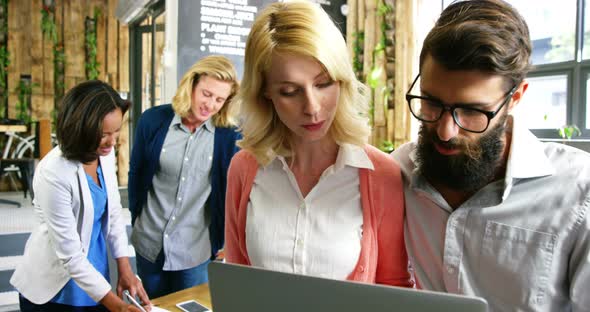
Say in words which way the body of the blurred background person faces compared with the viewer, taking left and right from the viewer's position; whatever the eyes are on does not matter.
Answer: facing the viewer

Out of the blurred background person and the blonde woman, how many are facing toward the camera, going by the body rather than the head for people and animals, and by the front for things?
2

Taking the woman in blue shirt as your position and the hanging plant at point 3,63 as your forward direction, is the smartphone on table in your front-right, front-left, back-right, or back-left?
back-right

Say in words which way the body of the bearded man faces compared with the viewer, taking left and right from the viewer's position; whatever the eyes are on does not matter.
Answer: facing the viewer and to the left of the viewer

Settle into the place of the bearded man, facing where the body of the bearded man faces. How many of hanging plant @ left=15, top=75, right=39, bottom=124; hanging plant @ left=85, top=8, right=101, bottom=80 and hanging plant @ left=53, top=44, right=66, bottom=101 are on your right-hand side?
3

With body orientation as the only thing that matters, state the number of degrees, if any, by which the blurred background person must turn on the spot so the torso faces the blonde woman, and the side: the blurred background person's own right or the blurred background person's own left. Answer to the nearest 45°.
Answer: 0° — they already face them

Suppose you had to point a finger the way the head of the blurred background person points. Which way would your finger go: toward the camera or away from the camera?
toward the camera

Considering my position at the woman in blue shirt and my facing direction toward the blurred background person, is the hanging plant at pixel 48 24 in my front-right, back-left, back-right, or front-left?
front-left

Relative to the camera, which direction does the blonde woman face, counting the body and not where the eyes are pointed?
toward the camera

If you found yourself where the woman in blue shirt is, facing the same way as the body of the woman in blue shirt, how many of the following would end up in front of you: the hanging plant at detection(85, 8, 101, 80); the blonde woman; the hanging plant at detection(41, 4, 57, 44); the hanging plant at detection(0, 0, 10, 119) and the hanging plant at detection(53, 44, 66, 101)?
1

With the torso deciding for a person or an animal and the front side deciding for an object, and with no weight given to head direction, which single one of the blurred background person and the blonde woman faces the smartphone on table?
the blurred background person

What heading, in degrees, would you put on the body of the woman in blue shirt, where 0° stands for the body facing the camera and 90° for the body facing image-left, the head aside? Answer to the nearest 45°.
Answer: approximately 315°

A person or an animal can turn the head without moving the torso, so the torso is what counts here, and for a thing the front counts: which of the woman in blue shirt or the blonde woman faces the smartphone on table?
the woman in blue shirt

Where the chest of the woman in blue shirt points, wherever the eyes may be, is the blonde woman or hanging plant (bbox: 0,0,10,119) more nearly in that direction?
the blonde woman

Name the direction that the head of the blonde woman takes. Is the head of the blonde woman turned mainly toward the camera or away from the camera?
toward the camera

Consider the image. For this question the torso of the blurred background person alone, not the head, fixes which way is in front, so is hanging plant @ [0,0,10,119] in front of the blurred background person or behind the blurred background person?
behind

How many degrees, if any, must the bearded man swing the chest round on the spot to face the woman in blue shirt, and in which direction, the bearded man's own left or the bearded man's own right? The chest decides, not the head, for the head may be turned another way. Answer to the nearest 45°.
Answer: approximately 45° to the bearded man's own right

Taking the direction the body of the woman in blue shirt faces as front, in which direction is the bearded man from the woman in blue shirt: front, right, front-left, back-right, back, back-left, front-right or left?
front
